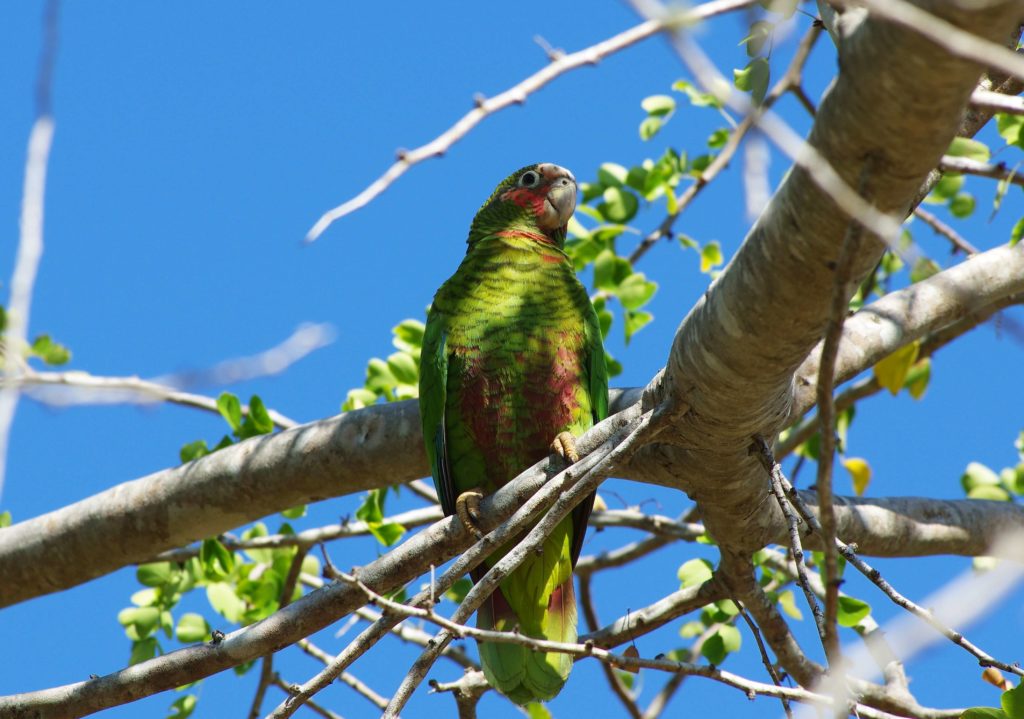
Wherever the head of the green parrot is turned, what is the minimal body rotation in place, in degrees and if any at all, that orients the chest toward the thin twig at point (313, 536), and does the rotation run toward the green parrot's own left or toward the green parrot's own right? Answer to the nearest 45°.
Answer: approximately 135° to the green parrot's own right

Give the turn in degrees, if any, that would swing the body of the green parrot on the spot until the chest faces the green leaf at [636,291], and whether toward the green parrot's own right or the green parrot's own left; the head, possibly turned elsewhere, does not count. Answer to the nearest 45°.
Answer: approximately 135° to the green parrot's own left

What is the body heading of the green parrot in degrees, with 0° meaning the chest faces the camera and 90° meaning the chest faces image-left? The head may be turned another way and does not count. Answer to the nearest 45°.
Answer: approximately 0°

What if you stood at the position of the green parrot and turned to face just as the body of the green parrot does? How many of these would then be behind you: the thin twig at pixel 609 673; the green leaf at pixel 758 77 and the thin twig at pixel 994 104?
1

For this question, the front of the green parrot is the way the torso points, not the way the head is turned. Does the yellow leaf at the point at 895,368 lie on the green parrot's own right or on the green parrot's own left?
on the green parrot's own left

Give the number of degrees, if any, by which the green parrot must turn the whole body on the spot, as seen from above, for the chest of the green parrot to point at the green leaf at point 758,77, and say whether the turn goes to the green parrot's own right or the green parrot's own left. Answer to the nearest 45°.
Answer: approximately 45° to the green parrot's own left

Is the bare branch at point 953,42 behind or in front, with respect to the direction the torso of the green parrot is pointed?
in front

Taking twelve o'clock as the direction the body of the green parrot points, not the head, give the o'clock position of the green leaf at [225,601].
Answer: The green leaf is roughly at 4 o'clock from the green parrot.
